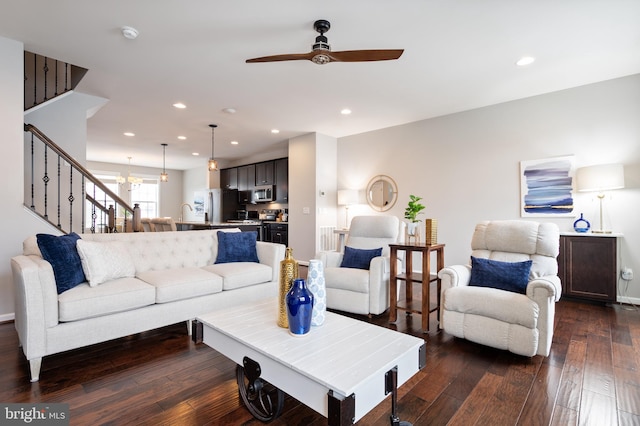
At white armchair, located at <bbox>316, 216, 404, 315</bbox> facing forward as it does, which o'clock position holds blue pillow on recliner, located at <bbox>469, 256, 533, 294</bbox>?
The blue pillow on recliner is roughly at 8 o'clock from the white armchair.

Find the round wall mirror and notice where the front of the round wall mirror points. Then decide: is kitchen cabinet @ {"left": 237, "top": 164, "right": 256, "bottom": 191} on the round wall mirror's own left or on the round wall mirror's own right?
on the round wall mirror's own right

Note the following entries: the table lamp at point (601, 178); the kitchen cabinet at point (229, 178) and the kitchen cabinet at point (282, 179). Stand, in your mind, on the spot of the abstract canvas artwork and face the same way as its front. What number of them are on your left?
1

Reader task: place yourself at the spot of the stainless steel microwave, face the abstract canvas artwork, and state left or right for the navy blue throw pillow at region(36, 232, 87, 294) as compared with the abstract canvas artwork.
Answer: right

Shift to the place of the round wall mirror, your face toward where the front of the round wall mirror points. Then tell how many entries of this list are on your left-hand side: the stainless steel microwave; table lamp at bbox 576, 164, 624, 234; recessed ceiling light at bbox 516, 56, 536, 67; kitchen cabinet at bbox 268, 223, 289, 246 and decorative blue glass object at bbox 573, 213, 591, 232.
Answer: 3

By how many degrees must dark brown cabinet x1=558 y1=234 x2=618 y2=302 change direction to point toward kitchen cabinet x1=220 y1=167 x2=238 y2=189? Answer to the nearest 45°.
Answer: approximately 45° to its right

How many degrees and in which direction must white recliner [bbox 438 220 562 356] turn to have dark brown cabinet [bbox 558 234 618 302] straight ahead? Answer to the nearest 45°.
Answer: approximately 180°

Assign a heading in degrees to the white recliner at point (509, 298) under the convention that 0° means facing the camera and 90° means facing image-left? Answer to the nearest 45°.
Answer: approximately 45°

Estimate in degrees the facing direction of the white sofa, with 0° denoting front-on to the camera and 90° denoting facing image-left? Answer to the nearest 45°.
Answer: approximately 315°
